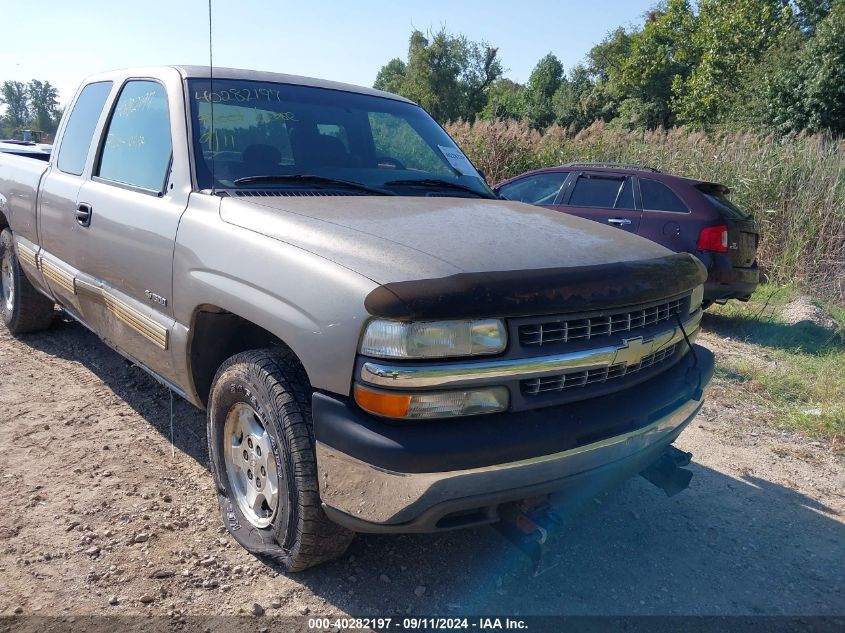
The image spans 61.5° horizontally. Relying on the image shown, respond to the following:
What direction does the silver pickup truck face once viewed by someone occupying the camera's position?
facing the viewer and to the right of the viewer

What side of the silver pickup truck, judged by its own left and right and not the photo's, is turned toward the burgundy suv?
left
